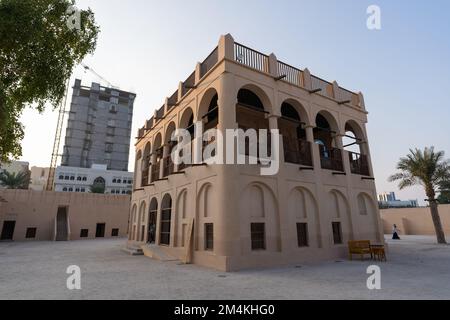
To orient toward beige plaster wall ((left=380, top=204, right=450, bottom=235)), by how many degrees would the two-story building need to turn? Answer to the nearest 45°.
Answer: approximately 180°

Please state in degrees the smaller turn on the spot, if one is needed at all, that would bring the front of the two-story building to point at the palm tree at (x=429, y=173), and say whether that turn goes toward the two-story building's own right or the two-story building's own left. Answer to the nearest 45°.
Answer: approximately 180°

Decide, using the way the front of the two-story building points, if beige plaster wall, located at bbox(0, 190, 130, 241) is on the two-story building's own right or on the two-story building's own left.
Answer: on the two-story building's own right

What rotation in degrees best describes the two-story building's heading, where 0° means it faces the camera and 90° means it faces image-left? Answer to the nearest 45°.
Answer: approximately 45°
